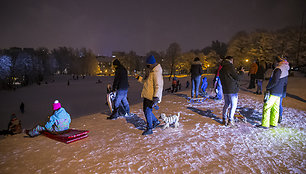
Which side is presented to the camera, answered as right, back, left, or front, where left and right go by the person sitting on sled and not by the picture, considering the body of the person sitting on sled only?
left

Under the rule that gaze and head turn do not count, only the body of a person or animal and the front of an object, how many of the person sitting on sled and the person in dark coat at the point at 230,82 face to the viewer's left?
1

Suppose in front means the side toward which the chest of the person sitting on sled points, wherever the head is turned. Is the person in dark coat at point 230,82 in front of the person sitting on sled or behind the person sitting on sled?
behind
